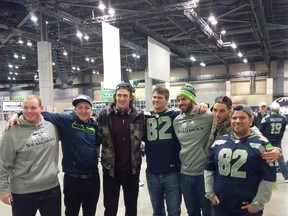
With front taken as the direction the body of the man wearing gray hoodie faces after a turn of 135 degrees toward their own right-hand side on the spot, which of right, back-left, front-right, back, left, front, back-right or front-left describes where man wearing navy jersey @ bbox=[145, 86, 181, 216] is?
back

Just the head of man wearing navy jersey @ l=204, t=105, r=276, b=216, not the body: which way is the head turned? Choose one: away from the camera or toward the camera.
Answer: toward the camera

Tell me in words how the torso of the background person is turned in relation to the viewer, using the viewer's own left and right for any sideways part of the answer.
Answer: facing away from the viewer

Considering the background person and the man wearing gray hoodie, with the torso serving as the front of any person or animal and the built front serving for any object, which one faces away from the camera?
the background person

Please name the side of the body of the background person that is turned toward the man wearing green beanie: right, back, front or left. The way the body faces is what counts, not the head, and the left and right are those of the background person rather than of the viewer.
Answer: back

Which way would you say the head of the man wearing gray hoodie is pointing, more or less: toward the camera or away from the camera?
toward the camera

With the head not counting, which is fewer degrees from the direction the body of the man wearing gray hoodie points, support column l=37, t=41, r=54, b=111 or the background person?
the background person

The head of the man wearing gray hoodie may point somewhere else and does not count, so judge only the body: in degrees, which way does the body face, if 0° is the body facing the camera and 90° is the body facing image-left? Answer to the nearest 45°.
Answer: approximately 315°

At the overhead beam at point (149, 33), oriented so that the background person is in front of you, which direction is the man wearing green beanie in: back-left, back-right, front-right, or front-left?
front-right

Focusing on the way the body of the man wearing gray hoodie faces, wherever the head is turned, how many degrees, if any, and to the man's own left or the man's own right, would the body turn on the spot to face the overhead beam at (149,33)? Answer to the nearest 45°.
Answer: approximately 90° to the man's own left

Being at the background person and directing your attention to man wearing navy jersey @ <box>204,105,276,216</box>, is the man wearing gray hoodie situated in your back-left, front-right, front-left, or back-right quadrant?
front-right

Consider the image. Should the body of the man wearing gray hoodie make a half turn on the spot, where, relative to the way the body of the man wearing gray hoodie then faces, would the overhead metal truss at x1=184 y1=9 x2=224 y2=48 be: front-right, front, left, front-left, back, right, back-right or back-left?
right
